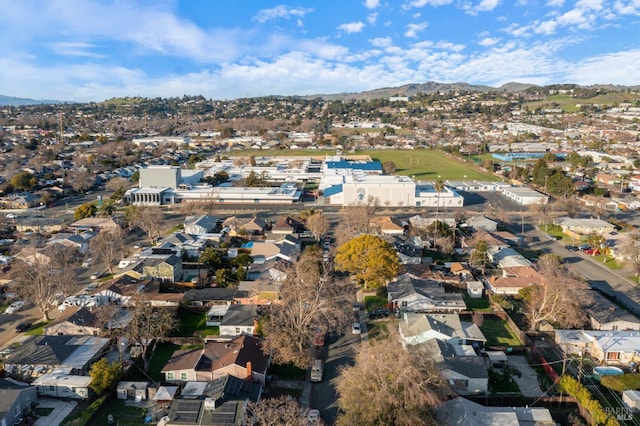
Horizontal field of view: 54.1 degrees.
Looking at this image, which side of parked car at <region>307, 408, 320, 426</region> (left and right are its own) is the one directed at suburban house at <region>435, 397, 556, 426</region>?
left

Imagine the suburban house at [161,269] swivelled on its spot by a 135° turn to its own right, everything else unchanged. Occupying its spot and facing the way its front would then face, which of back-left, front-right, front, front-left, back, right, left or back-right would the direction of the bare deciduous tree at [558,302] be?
back-right

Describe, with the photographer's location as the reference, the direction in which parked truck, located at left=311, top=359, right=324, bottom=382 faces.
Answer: facing the viewer

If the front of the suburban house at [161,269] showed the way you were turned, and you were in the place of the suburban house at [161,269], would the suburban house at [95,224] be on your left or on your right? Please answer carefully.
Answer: on your right

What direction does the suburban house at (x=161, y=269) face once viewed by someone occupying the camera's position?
facing the viewer and to the left of the viewer

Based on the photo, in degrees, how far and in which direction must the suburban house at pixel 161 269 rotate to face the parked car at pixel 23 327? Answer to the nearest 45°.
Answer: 0° — it already faces it

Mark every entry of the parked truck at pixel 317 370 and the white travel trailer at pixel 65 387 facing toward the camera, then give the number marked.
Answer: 1

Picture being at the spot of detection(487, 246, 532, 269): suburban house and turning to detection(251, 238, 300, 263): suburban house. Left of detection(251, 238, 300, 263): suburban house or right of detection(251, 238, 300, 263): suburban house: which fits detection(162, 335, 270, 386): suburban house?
left
